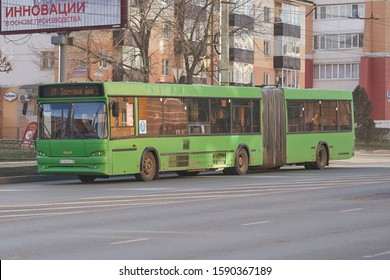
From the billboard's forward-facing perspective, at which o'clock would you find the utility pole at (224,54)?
The utility pole is roughly at 8 o'clock from the billboard.

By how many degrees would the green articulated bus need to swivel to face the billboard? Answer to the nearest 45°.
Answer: approximately 90° to its right

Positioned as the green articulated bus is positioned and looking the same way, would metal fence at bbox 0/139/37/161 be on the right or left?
on its right

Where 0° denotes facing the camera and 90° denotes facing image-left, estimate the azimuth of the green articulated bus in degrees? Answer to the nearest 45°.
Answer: approximately 45°
